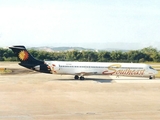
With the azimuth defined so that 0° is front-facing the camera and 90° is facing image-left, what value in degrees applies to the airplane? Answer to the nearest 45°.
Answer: approximately 270°
